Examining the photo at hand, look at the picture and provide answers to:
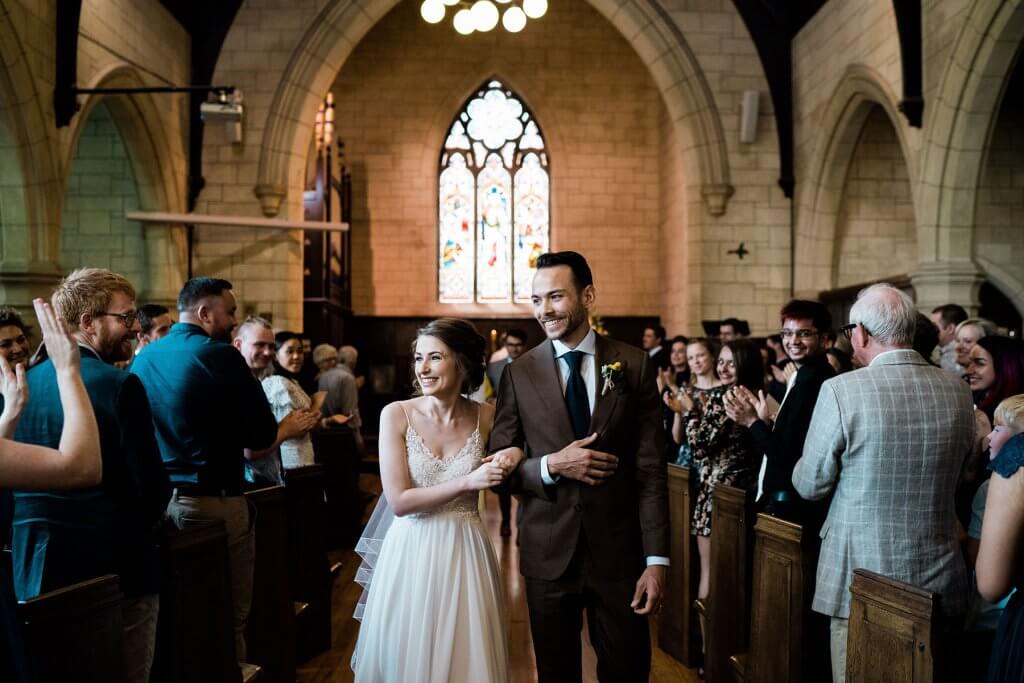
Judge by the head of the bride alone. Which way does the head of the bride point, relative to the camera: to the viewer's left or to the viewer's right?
to the viewer's left

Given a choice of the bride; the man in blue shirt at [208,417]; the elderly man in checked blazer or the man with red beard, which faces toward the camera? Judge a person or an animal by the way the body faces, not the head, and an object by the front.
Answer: the bride

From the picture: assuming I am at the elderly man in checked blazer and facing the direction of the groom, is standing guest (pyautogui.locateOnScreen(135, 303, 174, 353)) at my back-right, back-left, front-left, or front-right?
front-right

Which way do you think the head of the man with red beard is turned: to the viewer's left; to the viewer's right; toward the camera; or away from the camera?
to the viewer's right

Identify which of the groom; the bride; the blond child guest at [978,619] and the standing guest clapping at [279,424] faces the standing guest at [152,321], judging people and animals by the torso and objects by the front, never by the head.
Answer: the blond child guest at [978,619]

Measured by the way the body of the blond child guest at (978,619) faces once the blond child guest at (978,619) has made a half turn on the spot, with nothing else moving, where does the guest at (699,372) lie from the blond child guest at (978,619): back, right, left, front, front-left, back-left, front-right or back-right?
back-left

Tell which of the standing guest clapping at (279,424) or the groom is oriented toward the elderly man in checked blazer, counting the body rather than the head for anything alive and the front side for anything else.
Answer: the standing guest clapping

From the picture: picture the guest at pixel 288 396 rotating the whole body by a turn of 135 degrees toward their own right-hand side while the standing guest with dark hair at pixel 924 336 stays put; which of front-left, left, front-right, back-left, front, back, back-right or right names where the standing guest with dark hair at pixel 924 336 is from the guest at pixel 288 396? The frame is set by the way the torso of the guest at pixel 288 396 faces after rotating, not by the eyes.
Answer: back-left

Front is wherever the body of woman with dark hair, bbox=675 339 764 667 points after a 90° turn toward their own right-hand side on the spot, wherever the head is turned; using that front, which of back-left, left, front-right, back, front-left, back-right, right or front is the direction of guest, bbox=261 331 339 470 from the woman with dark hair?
front-left

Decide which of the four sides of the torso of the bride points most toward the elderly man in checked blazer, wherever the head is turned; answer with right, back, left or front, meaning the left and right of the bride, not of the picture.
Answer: left

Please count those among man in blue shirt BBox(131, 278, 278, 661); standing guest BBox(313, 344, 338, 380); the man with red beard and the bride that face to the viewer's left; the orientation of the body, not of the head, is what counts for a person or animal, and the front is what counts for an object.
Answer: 0

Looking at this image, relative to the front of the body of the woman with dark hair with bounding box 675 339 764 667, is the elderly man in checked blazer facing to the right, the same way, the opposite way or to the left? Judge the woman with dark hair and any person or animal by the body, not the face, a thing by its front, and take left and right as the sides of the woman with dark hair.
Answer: to the right

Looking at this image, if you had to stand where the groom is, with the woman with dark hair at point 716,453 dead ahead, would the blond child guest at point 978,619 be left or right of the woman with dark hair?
right

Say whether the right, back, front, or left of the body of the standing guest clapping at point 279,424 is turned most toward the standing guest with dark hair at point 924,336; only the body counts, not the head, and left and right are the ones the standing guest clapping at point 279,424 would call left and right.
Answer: front

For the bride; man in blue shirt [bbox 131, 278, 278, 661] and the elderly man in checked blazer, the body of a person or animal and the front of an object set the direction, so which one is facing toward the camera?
the bride

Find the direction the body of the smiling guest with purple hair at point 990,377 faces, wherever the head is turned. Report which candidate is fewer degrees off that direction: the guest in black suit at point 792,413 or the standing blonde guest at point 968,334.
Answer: the guest in black suit

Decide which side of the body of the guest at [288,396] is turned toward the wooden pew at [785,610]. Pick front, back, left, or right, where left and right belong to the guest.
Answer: front

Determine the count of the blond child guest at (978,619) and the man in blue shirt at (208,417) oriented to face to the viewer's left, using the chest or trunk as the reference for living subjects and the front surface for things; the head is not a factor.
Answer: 1

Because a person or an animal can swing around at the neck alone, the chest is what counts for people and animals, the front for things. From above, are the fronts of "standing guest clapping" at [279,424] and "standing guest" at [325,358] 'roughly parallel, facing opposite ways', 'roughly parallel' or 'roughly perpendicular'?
roughly parallel

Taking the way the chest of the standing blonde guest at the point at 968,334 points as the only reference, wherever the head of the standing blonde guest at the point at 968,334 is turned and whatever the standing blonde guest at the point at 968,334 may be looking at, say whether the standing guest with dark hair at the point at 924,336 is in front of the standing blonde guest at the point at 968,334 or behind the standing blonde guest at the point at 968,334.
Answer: in front

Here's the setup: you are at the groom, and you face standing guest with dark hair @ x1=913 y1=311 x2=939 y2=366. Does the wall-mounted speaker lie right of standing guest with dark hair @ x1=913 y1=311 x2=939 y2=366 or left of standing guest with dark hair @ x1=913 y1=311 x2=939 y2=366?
left
